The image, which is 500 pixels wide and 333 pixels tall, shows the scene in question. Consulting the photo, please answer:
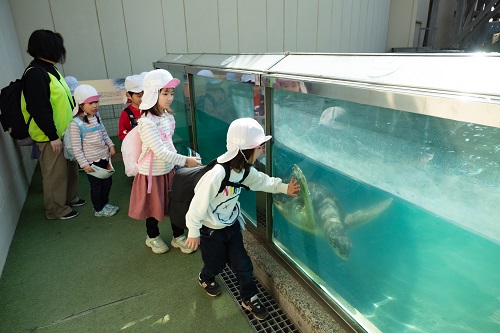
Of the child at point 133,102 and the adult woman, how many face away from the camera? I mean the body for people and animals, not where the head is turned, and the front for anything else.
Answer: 0

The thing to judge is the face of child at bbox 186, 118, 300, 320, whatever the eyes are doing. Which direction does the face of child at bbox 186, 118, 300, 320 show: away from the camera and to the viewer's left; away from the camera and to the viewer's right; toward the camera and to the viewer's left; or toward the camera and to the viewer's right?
away from the camera and to the viewer's right

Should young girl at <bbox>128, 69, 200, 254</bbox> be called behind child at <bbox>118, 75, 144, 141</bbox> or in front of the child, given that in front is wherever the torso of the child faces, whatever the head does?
in front

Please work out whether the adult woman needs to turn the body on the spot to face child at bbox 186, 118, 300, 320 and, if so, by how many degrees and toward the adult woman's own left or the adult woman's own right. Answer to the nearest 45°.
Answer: approximately 90° to the adult woman's own right

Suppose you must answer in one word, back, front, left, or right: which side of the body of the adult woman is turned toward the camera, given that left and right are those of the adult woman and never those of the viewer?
right

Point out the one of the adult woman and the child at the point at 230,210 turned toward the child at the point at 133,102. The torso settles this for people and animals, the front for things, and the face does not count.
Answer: the adult woman
